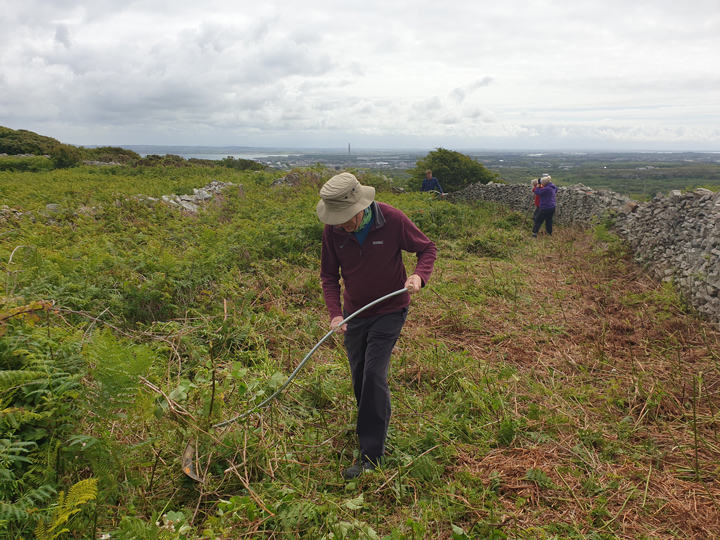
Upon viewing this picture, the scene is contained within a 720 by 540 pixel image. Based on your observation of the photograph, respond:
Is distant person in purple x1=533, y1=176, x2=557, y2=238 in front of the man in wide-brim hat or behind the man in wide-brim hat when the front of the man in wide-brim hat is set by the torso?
behind

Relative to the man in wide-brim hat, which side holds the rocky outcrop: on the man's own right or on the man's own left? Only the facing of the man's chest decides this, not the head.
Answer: on the man's own right

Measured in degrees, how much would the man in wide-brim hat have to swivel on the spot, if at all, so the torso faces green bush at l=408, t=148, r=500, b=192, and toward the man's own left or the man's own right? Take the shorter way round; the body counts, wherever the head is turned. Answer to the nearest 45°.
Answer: approximately 135° to the man's own right

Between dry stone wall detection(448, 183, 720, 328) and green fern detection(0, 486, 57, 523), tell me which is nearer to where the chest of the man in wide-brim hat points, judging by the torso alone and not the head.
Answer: the green fern

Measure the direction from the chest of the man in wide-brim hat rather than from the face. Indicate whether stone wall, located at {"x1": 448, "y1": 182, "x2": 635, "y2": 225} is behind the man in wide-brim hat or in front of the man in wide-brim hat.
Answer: behind

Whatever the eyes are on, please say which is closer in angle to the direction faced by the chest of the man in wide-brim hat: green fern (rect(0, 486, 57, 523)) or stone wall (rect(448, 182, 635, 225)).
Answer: the green fern

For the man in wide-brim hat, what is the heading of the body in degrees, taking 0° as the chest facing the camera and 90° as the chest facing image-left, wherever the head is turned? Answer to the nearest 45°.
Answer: approximately 45°

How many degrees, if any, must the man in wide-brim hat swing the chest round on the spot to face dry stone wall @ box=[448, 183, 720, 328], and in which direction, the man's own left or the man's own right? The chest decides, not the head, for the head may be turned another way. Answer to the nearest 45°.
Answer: approximately 180°

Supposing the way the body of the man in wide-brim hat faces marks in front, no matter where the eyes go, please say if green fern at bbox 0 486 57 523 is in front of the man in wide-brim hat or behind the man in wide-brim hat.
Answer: in front

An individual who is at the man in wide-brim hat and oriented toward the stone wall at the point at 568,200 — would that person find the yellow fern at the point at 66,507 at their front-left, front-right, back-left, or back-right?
back-left
